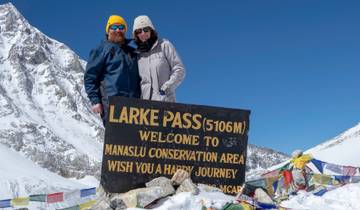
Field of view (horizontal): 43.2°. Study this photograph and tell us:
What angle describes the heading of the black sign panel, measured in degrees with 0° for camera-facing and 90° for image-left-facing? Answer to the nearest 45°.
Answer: approximately 0°
